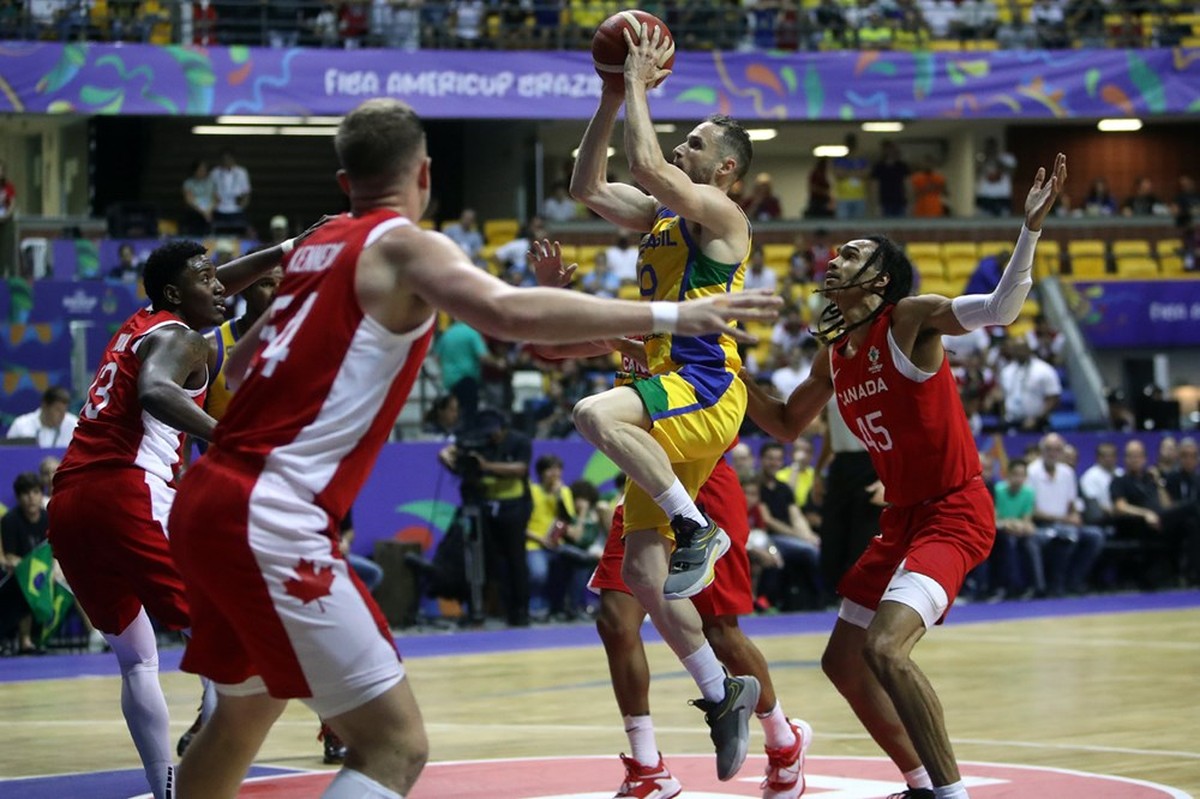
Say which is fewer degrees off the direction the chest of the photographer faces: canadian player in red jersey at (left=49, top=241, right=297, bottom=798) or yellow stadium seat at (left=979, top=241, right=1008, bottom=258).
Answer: the canadian player in red jersey

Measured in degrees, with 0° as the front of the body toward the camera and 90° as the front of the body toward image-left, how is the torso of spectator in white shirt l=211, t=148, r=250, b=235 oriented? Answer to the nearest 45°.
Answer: approximately 0°

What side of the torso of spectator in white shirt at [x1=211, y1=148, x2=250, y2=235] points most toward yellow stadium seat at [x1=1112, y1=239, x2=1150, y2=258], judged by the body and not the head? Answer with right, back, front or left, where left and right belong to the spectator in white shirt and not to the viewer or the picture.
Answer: left

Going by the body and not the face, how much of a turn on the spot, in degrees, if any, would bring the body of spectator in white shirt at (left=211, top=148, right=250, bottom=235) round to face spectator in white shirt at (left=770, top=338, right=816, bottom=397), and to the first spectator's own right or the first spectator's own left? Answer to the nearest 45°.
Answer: approximately 45° to the first spectator's own left

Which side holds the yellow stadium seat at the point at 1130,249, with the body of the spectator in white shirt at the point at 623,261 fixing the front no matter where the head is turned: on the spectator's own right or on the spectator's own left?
on the spectator's own left

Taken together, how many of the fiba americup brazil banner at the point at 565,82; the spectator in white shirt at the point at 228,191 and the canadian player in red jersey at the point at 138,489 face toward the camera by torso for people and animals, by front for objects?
2

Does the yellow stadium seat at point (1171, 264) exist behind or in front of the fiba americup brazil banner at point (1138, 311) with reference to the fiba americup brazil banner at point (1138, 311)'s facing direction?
behind

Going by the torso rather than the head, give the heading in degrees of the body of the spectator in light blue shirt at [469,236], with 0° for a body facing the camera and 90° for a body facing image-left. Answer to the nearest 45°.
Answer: approximately 0°

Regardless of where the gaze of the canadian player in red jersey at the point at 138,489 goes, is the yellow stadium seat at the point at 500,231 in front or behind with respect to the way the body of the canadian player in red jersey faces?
in front

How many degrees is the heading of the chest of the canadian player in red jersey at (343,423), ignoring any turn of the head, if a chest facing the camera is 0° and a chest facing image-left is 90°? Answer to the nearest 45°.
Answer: approximately 225°
